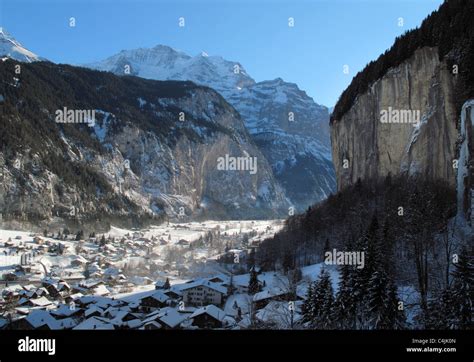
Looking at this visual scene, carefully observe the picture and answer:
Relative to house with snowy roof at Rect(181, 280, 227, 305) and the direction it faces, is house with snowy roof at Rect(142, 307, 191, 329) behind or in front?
in front

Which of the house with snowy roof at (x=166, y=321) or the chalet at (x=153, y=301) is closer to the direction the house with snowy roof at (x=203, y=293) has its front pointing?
the house with snowy roof

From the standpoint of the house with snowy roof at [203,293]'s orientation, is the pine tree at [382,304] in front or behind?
in front

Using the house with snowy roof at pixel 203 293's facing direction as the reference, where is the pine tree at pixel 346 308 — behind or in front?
in front

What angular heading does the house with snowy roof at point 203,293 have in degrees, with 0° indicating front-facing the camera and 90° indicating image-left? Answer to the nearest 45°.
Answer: approximately 0°
